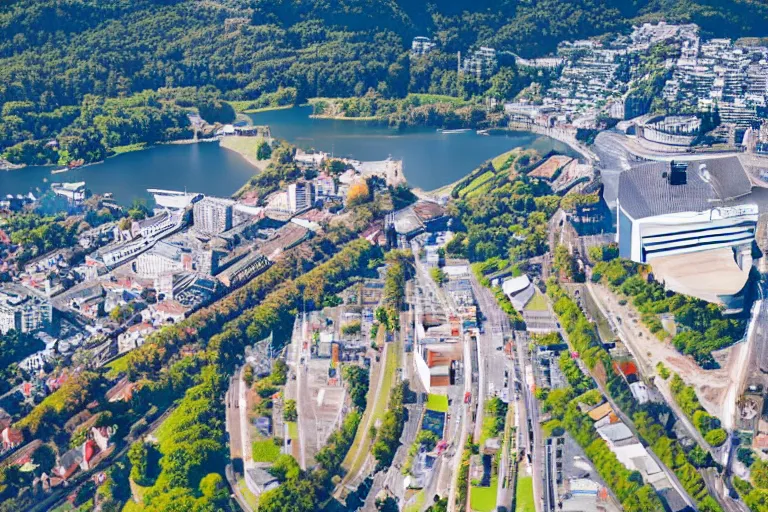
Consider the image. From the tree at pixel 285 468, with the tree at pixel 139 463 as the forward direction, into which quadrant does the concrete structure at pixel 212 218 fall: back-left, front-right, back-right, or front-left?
front-right

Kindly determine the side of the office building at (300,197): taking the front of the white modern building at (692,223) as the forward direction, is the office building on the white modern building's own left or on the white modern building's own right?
on the white modern building's own right

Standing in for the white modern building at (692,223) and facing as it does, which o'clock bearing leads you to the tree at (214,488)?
The tree is roughly at 1 o'clock from the white modern building.

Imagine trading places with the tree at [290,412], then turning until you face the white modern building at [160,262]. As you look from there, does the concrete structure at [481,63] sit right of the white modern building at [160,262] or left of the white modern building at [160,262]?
right

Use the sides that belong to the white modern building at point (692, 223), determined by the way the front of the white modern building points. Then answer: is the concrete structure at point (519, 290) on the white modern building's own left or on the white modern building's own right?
on the white modern building's own right

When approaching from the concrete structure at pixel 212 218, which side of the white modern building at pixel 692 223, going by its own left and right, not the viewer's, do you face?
right

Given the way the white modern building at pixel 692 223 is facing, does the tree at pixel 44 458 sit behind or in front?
in front

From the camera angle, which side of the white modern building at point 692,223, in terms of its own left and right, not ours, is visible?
front

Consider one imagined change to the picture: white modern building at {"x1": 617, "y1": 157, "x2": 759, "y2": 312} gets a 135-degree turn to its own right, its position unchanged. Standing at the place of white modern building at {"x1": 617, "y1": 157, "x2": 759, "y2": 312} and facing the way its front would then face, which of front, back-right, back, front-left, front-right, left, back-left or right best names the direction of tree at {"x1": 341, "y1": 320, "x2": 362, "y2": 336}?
left

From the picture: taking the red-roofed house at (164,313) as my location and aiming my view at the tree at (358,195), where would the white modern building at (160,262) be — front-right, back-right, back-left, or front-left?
front-left

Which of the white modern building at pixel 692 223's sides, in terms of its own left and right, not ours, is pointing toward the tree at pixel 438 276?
right

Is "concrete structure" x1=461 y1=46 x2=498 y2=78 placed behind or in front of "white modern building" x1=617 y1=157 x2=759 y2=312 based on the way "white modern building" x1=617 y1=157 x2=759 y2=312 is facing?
behind

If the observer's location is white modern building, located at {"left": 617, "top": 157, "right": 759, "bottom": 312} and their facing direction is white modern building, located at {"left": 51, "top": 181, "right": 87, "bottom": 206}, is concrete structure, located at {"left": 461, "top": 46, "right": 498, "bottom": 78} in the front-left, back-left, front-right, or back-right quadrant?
front-right

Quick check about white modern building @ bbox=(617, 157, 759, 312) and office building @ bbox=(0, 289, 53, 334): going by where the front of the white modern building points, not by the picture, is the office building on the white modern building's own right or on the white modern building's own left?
on the white modern building's own right

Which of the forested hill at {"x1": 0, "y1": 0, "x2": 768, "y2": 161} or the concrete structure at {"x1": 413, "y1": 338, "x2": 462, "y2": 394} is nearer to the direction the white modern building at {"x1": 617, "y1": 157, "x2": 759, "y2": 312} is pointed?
the concrete structure
